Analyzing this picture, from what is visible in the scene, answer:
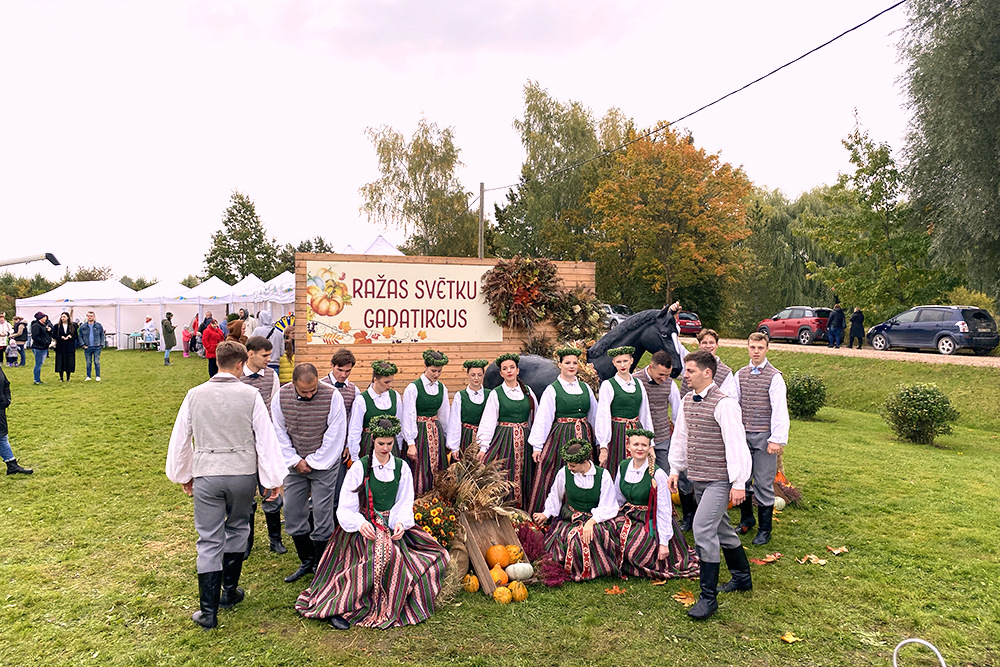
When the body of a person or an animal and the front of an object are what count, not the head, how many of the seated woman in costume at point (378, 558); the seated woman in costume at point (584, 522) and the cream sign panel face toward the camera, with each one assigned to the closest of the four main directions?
3

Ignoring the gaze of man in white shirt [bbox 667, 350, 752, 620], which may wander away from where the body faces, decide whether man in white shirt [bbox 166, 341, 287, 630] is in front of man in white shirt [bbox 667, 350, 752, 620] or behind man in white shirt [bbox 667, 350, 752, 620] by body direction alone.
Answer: in front

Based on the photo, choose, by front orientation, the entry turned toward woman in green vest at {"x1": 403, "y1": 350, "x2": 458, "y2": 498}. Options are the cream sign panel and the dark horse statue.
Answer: the cream sign panel

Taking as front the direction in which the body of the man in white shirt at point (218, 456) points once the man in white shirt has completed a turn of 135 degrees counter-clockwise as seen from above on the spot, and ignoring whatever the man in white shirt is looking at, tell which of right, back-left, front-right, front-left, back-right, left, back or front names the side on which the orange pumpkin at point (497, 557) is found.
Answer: back-left

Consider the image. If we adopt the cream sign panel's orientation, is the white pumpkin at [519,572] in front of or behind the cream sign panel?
in front

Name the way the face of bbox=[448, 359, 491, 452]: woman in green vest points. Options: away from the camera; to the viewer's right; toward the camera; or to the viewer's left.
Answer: toward the camera

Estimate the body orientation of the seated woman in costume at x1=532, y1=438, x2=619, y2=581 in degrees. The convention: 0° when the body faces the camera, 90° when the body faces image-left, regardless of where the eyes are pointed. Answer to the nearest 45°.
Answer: approximately 0°

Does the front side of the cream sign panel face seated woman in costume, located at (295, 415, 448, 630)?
yes

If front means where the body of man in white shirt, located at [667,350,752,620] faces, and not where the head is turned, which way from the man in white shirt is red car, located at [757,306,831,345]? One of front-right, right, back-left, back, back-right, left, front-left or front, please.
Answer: back-right

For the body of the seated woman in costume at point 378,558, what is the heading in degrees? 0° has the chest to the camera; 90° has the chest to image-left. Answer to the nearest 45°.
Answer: approximately 0°

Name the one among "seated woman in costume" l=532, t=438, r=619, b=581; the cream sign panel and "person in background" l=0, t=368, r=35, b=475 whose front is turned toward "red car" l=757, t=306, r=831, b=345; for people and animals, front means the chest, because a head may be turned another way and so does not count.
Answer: the person in background

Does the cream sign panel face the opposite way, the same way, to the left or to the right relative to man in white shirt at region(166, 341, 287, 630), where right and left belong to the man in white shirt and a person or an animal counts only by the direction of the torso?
the opposite way

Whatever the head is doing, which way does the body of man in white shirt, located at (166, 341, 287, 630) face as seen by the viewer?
away from the camera

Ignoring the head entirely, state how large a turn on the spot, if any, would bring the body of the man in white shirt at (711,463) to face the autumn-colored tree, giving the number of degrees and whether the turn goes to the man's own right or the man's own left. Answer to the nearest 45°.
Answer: approximately 135° to the man's own right

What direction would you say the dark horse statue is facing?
to the viewer's right

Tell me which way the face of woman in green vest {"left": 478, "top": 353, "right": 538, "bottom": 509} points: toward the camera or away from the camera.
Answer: toward the camera

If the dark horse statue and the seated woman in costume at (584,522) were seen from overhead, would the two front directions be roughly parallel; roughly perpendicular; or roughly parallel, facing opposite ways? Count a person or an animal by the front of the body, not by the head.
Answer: roughly perpendicular

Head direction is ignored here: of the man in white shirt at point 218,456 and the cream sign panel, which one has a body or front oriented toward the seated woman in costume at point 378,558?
the cream sign panel

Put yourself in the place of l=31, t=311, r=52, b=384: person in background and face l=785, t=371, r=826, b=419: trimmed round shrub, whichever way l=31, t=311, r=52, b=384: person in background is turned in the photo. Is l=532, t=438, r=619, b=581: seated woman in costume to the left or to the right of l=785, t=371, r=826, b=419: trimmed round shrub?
right

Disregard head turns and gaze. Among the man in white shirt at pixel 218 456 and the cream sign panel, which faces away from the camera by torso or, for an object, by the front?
the man in white shirt

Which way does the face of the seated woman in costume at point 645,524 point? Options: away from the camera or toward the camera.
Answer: toward the camera
